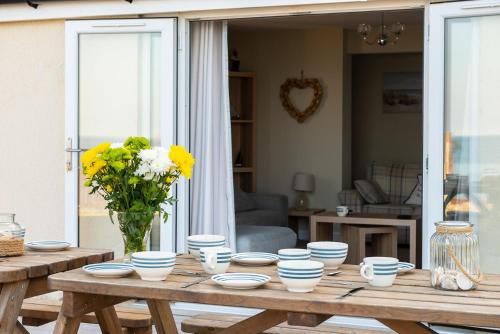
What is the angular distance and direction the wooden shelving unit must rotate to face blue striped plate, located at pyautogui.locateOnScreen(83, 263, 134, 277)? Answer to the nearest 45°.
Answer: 0° — it already faces it

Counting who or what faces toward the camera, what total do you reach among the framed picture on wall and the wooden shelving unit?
2

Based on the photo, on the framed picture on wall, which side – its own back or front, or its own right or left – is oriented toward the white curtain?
front

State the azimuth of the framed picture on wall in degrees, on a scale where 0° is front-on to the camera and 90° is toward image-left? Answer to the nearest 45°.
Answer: approximately 0°

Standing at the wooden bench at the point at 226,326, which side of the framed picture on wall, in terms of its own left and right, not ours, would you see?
front

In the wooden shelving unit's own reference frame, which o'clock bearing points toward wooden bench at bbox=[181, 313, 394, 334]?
The wooden bench is roughly at 12 o'clock from the wooden shelving unit.

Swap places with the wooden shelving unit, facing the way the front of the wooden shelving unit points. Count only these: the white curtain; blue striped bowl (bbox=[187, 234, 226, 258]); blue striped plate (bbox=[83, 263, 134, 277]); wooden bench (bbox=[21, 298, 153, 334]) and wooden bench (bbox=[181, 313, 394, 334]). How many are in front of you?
5

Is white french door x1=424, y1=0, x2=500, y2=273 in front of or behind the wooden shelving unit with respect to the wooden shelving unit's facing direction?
in front

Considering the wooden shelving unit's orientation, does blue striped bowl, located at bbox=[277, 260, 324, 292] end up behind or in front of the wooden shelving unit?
in front

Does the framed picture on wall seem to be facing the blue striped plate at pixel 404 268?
yes

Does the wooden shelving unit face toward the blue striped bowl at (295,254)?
yes

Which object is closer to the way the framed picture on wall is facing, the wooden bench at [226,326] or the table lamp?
the wooden bench
